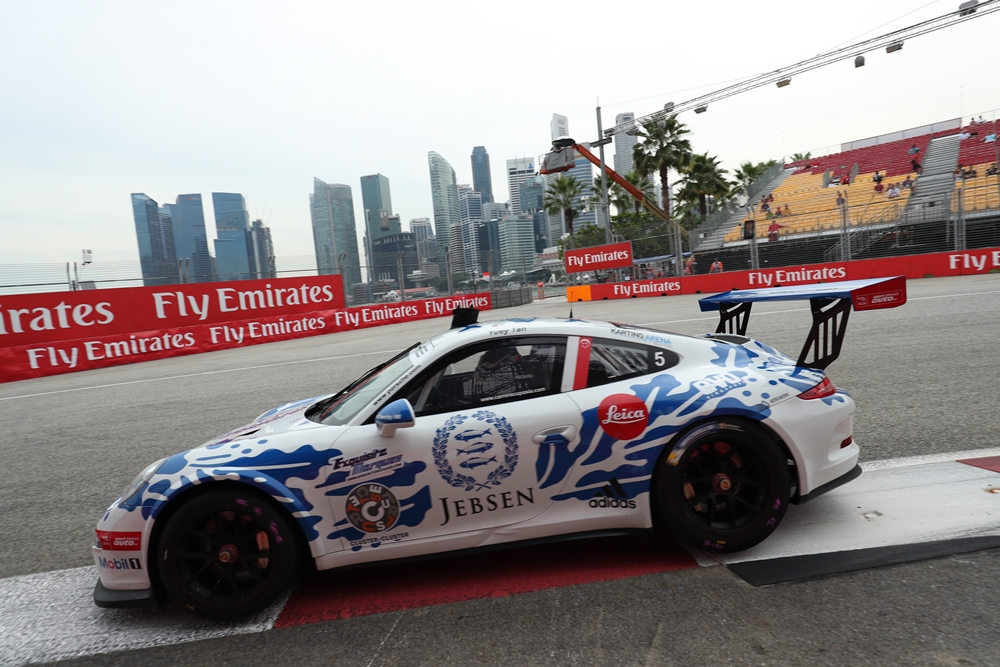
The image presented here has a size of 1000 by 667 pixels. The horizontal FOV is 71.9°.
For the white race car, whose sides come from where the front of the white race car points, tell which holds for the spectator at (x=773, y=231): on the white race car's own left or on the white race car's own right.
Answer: on the white race car's own right

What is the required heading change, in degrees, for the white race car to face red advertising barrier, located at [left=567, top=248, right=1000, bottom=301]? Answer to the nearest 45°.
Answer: approximately 135° to its right

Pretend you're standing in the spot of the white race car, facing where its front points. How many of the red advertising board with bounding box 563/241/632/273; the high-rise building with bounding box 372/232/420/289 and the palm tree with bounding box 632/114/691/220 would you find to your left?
0

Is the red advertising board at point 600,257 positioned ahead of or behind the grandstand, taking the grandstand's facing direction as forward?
ahead

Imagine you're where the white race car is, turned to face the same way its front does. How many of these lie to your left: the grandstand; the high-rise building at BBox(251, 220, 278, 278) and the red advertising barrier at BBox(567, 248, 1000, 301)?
0

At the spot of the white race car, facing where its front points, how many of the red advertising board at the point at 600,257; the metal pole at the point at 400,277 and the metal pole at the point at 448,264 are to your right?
3

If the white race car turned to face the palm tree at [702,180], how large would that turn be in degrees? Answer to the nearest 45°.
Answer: approximately 90° to its right

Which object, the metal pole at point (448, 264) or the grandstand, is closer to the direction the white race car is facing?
the metal pole

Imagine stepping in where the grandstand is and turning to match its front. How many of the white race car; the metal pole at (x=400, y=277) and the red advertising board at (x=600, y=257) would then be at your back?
0

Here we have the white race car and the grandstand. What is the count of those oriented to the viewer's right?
0

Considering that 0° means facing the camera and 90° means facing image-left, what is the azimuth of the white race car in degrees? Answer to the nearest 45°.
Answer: approximately 90°

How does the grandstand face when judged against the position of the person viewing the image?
facing the viewer and to the left of the viewer

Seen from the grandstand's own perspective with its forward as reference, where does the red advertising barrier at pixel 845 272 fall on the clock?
The red advertising barrier is roughly at 11 o'clock from the grandstand.

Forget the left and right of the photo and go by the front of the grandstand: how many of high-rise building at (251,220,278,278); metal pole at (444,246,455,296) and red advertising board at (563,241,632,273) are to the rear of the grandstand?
0

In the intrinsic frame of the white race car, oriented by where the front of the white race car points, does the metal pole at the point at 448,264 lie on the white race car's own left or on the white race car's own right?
on the white race car's own right
